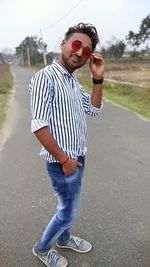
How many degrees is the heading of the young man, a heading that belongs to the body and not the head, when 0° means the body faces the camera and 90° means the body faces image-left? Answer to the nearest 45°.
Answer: approximately 315°
